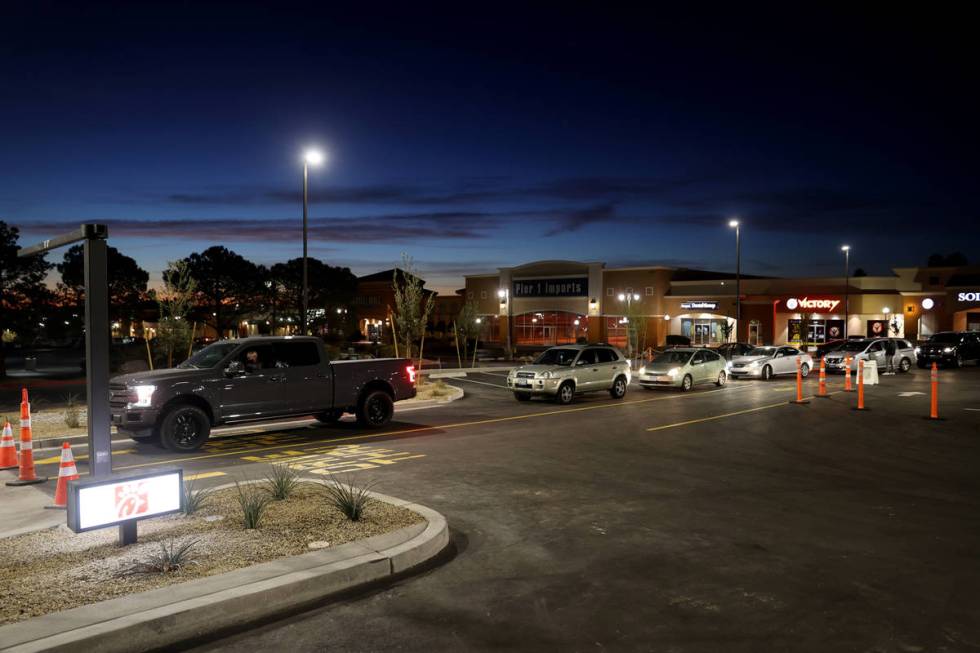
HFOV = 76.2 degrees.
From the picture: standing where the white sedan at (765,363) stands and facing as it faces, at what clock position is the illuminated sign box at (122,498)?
The illuminated sign box is roughly at 11 o'clock from the white sedan.

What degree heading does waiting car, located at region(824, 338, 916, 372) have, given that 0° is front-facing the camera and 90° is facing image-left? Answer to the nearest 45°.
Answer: approximately 45°

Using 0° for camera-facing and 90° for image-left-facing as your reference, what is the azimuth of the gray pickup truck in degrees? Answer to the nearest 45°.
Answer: approximately 45°

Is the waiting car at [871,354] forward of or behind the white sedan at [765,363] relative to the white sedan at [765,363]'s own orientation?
behind

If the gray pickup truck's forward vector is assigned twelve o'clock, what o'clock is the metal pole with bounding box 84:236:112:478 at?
The metal pole is roughly at 11 o'clock from the gray pickup truck.

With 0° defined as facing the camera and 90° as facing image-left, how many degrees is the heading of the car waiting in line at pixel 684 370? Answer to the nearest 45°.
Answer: approximately 45°

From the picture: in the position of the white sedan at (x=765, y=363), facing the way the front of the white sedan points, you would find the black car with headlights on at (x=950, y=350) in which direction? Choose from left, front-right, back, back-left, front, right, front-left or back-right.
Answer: back

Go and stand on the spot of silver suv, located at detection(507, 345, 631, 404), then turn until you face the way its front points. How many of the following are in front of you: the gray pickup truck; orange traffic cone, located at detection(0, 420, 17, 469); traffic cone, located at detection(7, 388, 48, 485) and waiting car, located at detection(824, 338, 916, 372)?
3

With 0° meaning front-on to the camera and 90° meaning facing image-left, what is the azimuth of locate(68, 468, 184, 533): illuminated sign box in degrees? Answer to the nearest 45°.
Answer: approximately 315°
